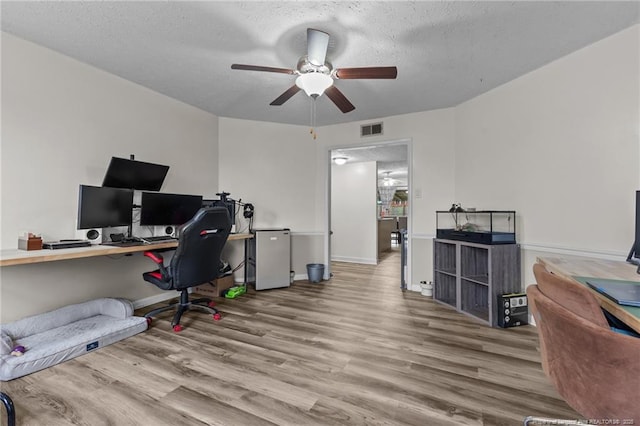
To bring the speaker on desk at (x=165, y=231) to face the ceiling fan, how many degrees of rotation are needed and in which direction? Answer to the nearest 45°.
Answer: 0° — it already faces it

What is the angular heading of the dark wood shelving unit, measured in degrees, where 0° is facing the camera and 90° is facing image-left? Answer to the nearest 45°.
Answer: approximately 45°

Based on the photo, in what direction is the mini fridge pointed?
toward the camera

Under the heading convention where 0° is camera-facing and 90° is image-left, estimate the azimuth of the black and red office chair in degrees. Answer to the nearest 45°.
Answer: approximately 135°

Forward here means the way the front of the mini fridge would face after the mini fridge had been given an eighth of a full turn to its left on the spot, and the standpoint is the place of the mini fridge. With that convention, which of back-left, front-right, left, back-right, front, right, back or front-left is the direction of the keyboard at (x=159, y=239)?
right

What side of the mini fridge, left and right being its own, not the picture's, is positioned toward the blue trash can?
left

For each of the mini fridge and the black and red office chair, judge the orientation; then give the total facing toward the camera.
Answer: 1

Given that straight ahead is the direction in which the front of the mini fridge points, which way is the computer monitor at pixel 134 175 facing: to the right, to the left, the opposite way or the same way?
to the left

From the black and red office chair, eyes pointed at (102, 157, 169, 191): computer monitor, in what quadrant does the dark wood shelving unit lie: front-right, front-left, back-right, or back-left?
back-right

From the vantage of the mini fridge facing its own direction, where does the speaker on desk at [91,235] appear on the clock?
The speaker on desk is roughly at 2 o'clock from the mini fridge.

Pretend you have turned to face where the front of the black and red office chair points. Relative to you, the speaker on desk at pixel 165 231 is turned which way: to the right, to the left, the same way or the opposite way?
the opposite way

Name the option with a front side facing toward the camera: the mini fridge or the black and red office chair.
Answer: the mini fridge

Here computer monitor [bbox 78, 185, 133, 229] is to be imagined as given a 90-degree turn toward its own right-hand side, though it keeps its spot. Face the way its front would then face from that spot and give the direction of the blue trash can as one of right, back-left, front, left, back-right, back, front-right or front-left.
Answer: back-left

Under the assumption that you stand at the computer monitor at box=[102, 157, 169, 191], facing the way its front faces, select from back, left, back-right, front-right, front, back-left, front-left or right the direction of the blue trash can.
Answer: front-left

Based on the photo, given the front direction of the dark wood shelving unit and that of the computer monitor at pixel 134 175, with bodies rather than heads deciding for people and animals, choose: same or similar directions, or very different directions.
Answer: very different directions

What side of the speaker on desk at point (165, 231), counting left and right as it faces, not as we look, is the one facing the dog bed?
right

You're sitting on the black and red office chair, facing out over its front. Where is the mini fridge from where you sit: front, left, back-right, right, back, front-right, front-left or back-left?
right

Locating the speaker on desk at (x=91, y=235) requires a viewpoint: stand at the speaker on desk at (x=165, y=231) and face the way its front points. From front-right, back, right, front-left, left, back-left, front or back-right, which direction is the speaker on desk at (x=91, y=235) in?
right

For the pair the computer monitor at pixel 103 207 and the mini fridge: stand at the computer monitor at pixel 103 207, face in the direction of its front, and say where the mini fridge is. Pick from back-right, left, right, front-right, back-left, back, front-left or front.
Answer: front-left

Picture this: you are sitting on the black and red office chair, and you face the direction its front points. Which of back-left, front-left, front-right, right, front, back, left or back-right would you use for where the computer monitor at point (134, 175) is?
front
